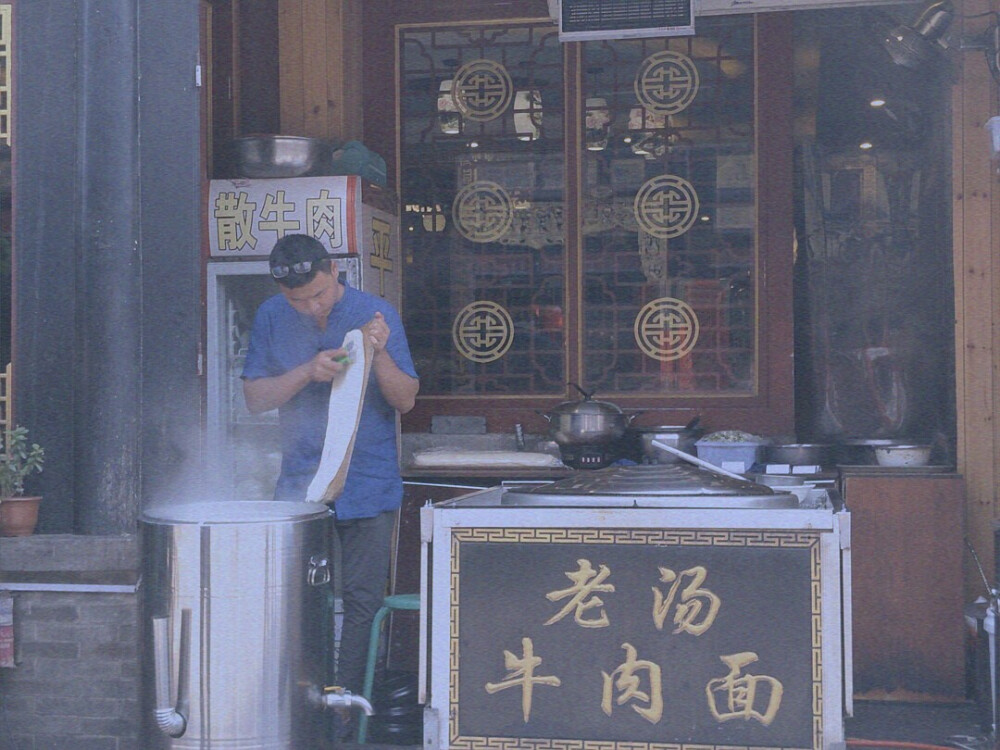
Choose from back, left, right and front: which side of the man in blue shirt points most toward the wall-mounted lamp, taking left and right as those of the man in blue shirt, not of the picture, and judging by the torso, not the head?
left

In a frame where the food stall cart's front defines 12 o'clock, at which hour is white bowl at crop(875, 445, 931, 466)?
The white bowl is roughly at 7 o'clock from the food stall cart.

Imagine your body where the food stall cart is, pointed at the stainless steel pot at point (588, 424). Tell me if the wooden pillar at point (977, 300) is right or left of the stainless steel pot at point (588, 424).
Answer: right

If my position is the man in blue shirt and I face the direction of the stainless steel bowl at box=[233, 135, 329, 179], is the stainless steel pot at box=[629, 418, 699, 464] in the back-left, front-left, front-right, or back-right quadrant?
front-right

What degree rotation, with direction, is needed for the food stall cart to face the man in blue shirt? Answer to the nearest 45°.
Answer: approximately 135° to its right

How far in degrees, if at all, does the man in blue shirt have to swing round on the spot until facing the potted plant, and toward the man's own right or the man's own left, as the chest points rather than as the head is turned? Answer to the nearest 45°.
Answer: approximately 90° to the man's own right

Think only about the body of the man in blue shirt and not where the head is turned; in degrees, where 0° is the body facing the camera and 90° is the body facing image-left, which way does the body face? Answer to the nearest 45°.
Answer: approximately 0°

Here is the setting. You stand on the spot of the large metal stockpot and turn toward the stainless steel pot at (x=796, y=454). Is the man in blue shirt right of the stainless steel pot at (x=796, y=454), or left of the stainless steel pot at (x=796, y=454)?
left

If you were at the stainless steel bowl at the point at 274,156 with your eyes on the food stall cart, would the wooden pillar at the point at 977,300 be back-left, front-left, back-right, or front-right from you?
front-left

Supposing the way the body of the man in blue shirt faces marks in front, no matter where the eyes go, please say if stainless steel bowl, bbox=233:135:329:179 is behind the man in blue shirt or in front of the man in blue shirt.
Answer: behind

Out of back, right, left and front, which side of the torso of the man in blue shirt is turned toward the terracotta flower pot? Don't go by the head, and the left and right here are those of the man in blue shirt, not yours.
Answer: right

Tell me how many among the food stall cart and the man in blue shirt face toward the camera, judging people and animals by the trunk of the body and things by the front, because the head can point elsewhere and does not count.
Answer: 2

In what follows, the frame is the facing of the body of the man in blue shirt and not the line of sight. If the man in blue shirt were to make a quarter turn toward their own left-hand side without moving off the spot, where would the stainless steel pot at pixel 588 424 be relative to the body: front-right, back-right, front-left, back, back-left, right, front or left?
front-left

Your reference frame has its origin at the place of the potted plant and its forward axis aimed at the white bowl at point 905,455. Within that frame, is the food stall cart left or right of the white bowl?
right

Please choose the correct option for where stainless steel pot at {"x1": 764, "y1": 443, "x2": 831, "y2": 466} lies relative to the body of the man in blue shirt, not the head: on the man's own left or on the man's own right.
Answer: on the man's own left

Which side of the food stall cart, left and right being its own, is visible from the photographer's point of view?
front
